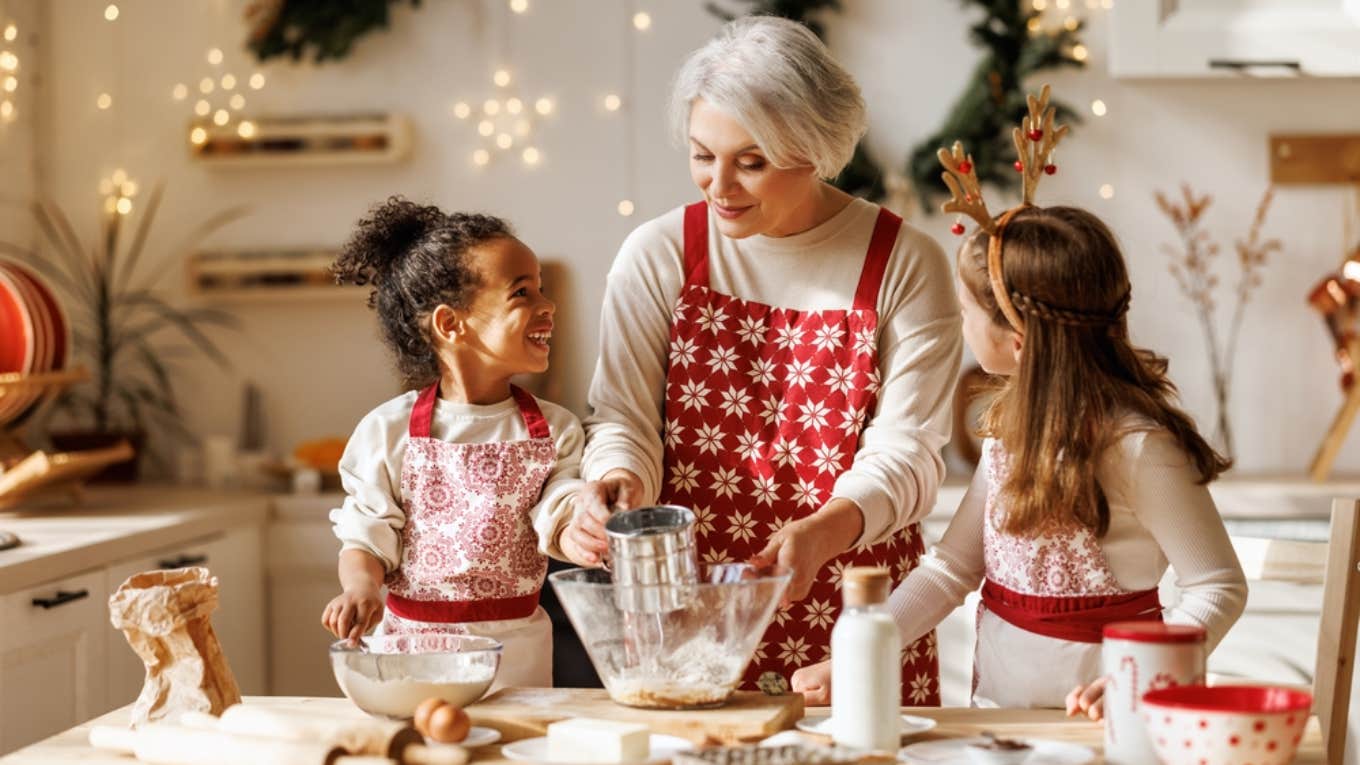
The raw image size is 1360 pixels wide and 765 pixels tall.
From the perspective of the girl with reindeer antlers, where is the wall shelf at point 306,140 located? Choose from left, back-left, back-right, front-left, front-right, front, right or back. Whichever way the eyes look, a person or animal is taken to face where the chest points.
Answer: right

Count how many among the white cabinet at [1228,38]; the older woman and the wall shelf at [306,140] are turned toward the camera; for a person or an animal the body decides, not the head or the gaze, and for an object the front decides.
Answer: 3

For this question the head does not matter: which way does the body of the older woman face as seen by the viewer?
toward the camera

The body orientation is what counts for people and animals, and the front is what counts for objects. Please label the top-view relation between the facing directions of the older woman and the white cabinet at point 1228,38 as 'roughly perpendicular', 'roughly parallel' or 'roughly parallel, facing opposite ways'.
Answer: roughly parallel

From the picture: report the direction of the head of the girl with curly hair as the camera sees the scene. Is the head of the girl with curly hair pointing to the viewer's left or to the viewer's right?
to the viewer's right

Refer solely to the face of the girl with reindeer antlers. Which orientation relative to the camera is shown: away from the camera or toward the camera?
away from the camera

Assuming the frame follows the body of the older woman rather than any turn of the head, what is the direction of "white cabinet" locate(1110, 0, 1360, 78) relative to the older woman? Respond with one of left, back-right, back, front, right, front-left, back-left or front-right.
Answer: back-left

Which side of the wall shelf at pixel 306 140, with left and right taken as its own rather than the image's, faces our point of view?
front

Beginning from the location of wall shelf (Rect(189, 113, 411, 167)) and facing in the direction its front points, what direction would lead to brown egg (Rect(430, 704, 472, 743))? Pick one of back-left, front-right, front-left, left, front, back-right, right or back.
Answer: front

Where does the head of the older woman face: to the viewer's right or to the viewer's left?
to the viewer's left

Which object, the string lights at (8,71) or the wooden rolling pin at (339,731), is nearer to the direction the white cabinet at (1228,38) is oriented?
the wooden rolling pin

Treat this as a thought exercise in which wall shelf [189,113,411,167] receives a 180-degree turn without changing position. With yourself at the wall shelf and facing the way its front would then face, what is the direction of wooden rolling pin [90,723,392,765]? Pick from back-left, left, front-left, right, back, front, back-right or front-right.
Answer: back

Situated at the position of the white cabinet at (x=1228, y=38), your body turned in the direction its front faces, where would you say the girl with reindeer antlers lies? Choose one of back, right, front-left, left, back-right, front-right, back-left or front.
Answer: front

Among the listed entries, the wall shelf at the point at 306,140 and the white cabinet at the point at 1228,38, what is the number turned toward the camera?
2

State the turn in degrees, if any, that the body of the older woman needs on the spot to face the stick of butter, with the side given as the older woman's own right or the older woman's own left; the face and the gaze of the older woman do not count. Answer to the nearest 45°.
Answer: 0° — they already face it

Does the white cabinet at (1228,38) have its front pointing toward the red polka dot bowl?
yes

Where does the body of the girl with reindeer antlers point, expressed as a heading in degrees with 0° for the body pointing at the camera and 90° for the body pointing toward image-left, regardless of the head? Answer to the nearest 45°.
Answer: approximately 45°

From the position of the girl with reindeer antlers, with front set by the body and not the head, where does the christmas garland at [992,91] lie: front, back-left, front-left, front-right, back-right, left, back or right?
back-right

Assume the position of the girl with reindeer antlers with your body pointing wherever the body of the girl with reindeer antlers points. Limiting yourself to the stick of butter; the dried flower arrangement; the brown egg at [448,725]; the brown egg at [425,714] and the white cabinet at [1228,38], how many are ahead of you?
3
